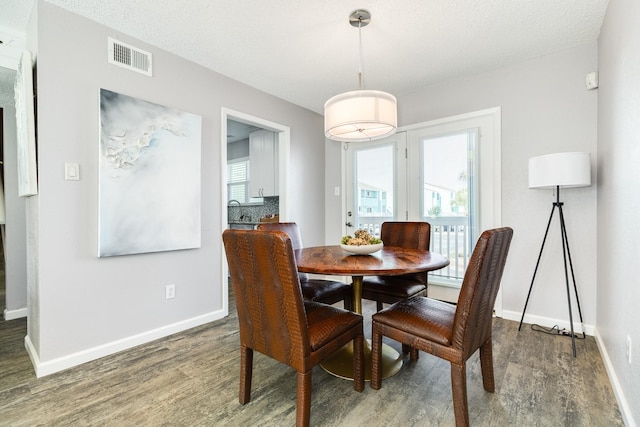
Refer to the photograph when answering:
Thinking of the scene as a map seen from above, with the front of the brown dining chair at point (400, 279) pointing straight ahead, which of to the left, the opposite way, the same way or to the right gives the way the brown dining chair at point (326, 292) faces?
to the left

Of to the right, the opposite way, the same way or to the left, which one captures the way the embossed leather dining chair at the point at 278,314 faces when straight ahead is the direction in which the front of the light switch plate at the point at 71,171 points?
to the left

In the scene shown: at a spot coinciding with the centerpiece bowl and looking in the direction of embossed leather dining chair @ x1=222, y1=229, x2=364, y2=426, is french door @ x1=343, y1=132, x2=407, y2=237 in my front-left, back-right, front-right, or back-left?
back-right

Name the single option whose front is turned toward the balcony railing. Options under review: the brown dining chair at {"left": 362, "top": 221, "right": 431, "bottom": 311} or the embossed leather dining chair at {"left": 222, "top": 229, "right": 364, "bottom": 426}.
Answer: the embossed leather dining chair

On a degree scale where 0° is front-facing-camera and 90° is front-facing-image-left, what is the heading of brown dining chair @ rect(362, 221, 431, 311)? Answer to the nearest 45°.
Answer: approximately 45°

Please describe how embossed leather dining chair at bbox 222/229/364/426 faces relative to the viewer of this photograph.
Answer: facing away from the viewer and to the right of the viewer

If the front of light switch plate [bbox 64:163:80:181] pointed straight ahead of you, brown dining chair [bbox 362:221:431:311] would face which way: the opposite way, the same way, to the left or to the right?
to the right

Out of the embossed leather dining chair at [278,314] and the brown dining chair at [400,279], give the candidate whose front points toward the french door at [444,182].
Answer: the embossed leather dining chair

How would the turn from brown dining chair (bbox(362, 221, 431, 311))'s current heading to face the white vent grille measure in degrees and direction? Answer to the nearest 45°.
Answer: approximately 45° to its right

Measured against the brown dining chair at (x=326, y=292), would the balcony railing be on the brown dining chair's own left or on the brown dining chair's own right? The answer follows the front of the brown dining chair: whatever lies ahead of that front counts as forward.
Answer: on the brown dining chair's own left
